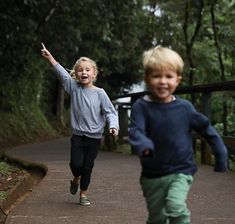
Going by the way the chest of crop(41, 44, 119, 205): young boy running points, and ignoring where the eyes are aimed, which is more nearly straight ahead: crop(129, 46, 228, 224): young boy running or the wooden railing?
the young boy running

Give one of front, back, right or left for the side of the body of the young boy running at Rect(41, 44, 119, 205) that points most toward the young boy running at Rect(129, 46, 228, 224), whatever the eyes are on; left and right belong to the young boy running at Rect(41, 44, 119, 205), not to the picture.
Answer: front

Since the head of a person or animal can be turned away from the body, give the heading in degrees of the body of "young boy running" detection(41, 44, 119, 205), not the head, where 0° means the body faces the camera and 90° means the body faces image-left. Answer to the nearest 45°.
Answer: approximately 0°

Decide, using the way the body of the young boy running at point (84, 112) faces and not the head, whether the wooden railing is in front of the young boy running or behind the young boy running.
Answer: behind

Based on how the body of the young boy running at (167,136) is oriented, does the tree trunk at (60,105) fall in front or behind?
behind

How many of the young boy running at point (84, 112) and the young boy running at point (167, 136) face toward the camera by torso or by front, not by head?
2

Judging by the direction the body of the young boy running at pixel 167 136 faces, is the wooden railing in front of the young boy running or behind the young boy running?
behind

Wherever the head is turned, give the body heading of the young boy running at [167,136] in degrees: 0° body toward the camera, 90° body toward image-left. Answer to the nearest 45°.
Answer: approximately 0°
